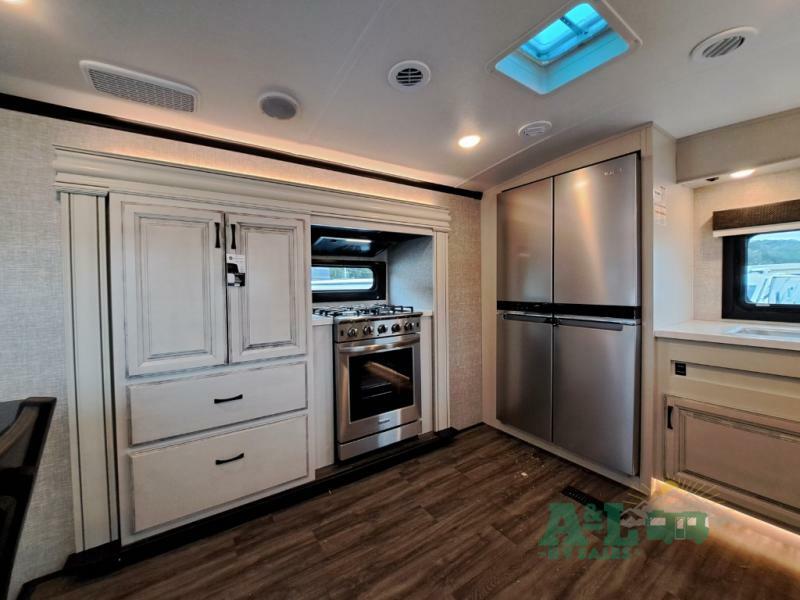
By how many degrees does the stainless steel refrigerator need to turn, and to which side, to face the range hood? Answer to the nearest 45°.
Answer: approximately 45° to its right

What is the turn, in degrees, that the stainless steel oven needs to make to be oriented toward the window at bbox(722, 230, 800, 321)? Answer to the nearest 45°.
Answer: approximately 45° to its left

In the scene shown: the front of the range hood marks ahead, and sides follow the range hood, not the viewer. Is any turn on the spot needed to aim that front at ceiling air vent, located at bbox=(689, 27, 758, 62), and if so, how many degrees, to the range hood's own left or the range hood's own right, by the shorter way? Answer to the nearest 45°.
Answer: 0° — it already faces it

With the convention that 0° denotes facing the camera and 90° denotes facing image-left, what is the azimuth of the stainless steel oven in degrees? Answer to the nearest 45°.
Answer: approximately 315°

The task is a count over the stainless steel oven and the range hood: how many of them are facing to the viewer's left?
0

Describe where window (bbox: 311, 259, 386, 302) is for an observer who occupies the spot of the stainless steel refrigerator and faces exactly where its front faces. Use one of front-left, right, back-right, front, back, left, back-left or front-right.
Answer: front-right

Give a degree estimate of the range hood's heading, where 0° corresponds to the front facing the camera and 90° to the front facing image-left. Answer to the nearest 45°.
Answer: approximately 315°

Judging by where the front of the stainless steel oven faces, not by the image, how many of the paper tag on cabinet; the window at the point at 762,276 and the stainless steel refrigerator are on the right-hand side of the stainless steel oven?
1

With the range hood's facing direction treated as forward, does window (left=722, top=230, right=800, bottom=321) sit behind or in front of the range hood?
in front

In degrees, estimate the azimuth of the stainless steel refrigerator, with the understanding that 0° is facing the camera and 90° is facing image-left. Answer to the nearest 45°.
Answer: approximately 45°

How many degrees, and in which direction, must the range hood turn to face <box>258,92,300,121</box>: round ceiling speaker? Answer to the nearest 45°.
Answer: approximately 45° to its right
